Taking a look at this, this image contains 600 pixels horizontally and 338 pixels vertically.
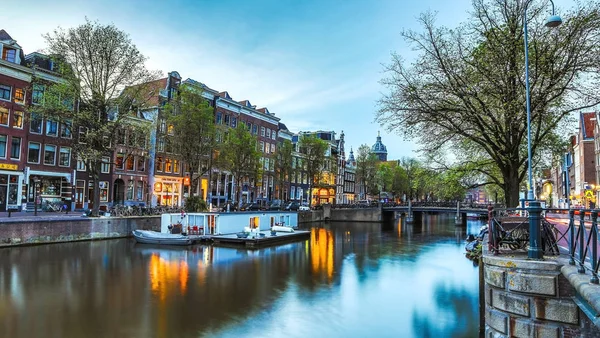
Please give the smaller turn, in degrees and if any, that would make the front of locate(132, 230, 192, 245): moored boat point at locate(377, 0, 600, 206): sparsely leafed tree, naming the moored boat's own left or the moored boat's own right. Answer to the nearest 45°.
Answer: approximately 135° to the moored boat's own left

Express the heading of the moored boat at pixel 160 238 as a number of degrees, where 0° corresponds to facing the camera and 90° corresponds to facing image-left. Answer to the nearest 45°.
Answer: approximately 90°

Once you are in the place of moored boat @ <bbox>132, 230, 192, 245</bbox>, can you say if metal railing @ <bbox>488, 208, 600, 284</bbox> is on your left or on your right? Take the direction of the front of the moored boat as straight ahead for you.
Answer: on your left
